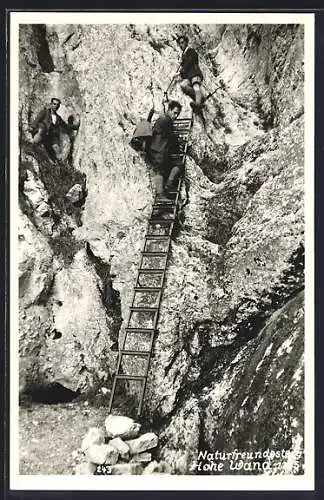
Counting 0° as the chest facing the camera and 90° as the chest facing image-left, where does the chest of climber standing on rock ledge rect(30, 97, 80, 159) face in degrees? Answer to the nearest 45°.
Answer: approximately 315°
